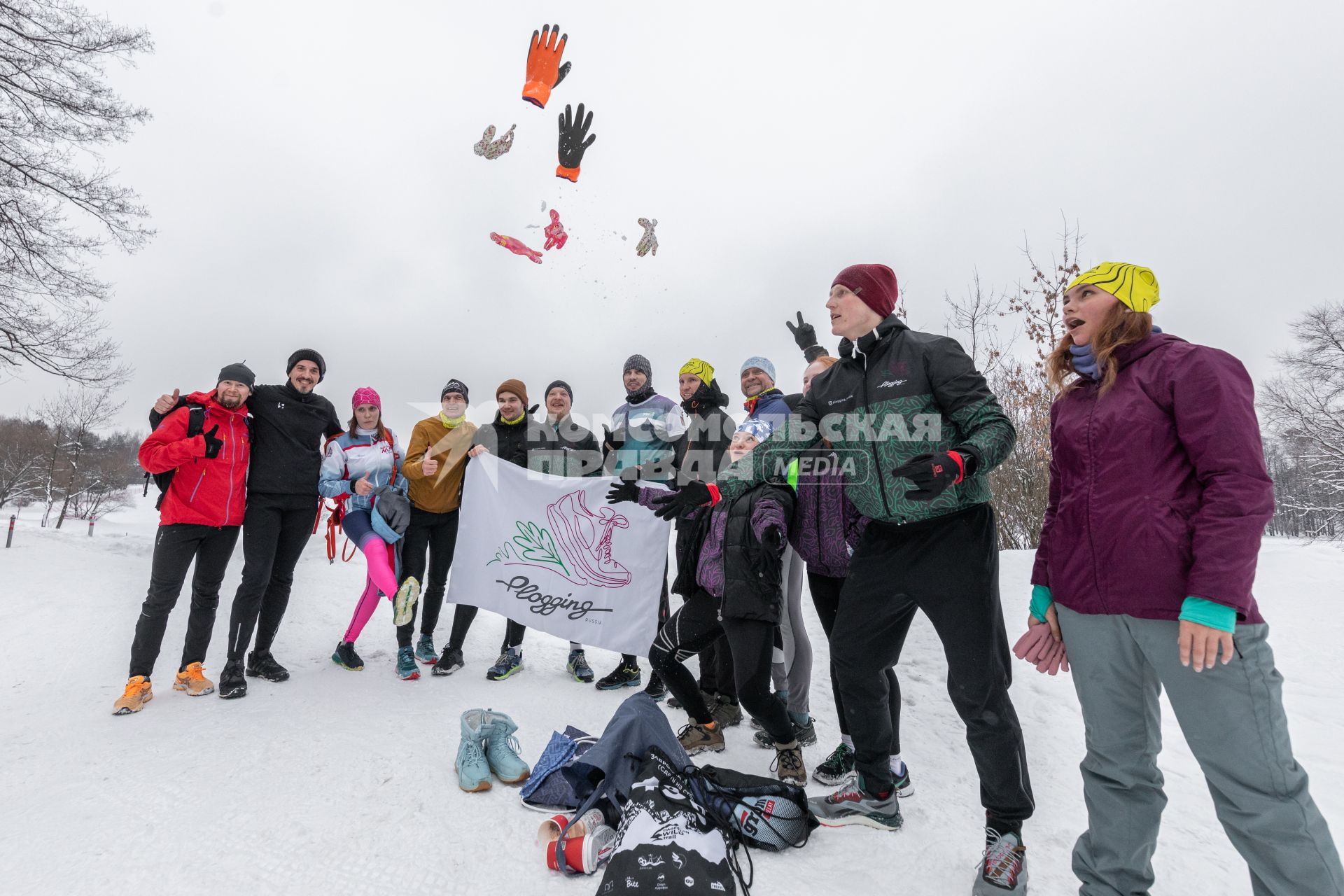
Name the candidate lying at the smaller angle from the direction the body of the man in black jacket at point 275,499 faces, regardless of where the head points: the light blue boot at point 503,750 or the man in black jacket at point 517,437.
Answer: the light blue boot

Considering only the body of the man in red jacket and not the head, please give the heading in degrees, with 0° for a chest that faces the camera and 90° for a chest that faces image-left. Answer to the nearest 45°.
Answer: approximately 315°

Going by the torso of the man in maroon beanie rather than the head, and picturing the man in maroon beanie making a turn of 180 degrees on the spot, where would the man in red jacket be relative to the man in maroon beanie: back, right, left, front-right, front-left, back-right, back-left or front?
back-left

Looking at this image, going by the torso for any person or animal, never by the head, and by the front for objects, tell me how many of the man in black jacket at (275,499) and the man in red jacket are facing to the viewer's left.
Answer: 0

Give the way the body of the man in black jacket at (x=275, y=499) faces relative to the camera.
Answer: toward the camera

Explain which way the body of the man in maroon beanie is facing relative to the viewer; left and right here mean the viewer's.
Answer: facing the viewer and to the left of the viewer
